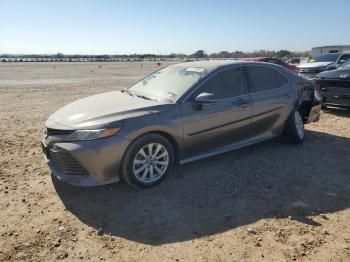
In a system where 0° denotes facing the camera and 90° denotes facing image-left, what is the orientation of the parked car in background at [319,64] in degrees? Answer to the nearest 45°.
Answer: approximately 45°

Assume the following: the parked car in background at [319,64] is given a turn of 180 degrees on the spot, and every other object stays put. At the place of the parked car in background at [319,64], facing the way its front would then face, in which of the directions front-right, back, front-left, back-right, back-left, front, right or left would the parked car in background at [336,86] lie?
back-right
